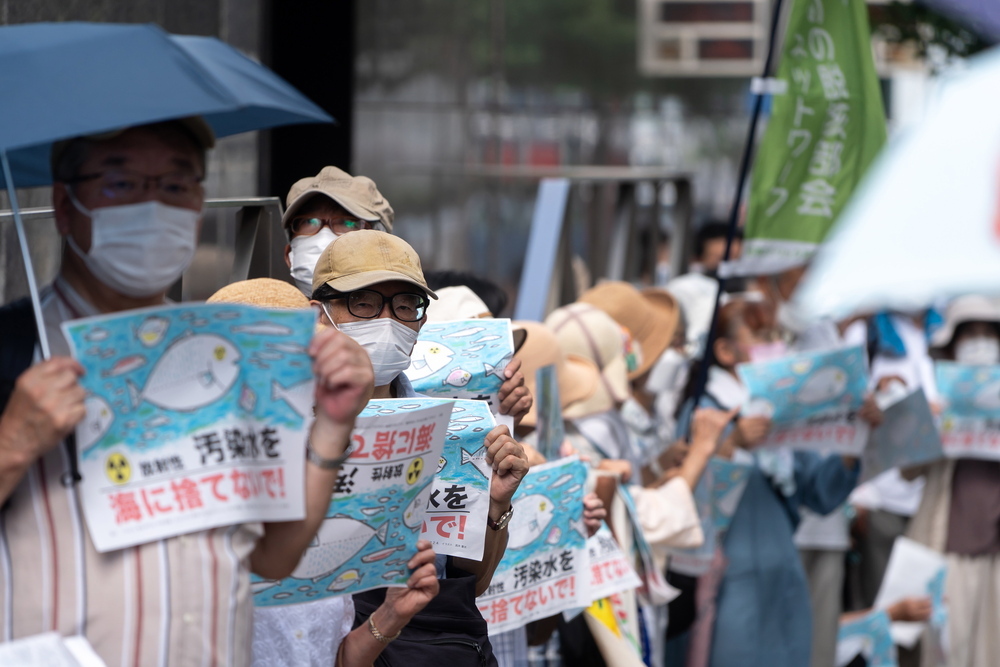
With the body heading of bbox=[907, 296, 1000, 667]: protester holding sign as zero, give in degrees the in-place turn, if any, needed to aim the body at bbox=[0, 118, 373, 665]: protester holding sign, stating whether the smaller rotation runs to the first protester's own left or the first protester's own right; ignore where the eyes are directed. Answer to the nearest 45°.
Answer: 0° — they already face them

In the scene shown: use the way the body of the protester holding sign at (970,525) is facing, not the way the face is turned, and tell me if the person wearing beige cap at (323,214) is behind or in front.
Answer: in front

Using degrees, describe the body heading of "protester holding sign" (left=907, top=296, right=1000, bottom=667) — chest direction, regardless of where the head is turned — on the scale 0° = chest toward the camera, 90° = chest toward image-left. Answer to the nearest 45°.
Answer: approximately 0°
